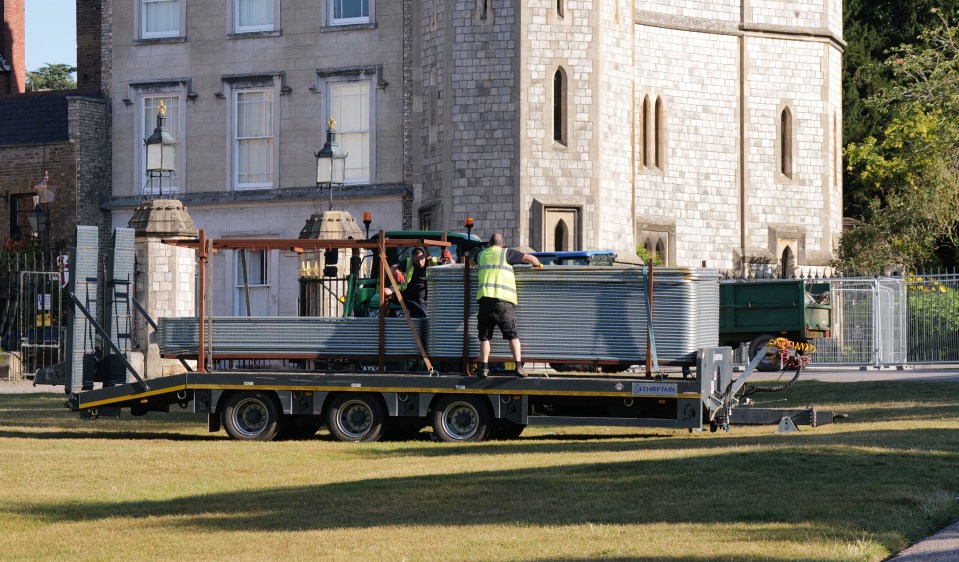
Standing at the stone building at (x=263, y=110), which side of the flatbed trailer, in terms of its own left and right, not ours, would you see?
left

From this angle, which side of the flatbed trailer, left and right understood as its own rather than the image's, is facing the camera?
right

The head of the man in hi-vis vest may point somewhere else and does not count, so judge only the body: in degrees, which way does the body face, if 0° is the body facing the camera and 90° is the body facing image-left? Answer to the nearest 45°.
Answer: approximately 180°

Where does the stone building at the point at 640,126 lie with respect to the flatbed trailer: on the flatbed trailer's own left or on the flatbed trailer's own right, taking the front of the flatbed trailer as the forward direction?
on the flatbed trailer's own left

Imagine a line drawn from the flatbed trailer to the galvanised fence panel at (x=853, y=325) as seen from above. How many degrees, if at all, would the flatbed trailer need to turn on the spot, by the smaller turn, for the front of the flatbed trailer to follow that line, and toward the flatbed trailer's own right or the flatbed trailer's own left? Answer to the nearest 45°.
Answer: approximately 45° to the flatbed trailer's own left

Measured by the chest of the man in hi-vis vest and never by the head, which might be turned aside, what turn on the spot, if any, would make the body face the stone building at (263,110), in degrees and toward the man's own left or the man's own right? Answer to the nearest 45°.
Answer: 0° — they already face it
